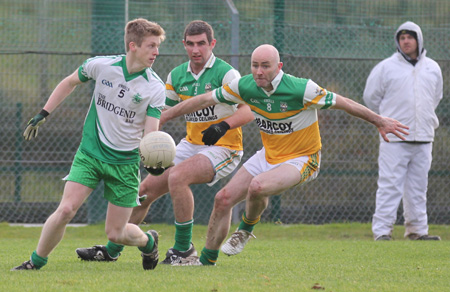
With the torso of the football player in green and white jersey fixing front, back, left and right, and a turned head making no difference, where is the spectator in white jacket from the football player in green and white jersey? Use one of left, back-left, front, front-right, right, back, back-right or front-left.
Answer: back-left

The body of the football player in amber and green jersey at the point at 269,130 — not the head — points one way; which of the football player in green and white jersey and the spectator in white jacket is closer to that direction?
the football player in green and white jersey

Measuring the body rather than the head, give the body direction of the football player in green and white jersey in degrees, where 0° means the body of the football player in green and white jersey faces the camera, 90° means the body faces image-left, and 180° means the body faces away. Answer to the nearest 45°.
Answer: approximately 0°

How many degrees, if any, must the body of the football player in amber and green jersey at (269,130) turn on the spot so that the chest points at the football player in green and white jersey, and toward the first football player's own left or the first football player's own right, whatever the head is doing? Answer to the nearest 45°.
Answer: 0° — they already face them

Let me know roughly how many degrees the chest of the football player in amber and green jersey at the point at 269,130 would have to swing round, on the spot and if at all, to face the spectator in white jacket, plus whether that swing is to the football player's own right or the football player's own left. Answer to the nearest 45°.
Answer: approximately 180°

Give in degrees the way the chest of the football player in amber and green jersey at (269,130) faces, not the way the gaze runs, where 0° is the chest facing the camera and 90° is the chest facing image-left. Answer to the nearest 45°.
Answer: approximately 45°

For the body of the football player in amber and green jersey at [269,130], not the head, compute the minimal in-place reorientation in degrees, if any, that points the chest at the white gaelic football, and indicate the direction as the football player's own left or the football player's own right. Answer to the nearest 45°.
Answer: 0° — they already face it
